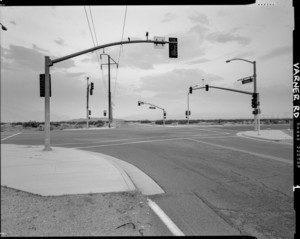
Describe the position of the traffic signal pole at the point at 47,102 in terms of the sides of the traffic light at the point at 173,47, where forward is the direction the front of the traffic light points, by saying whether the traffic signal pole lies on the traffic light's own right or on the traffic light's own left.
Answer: on the traffic light's own left

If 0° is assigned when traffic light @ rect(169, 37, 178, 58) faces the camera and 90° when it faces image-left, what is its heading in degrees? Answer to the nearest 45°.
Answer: approximately 180°
